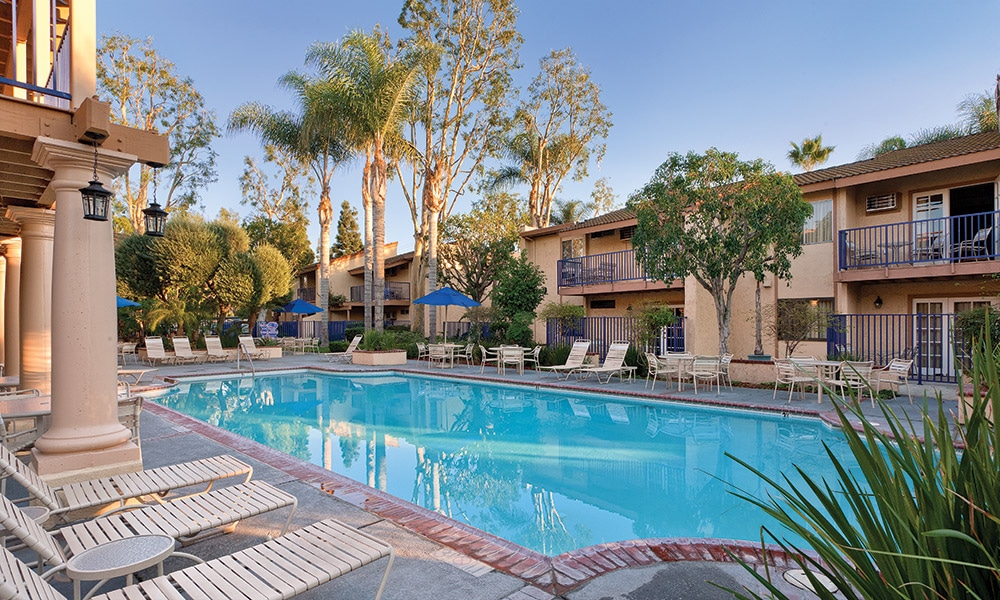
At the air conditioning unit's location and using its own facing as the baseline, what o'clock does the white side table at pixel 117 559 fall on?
The white side table is roughly at 11 o'clock from the air conditioning unit.

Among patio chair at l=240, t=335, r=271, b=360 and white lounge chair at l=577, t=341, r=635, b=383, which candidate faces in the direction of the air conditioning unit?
the patio chair

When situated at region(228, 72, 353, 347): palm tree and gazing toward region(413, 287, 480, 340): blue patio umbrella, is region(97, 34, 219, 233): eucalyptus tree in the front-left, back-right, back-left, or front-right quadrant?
back-right

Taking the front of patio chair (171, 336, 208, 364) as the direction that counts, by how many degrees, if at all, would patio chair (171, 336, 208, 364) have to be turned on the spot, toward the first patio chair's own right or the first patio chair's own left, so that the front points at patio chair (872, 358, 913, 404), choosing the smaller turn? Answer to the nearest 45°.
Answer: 0° — it already faces it

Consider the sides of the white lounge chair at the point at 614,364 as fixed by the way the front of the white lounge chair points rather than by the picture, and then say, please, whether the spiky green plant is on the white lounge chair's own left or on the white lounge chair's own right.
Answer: on the white lounge chair's own left

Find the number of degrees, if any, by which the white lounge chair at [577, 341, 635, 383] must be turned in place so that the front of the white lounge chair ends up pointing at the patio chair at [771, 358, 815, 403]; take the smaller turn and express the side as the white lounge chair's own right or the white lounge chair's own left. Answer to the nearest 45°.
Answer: approximately 90° to the white lounge chair's own left

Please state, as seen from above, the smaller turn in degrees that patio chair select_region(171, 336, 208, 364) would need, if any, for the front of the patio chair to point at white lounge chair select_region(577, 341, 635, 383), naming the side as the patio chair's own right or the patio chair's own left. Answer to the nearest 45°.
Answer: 0° — it already faces it

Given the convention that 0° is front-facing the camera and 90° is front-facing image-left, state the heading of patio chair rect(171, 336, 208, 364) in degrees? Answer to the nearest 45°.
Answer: approximately 315°

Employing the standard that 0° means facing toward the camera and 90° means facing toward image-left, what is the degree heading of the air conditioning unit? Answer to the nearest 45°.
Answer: approximately 45°
